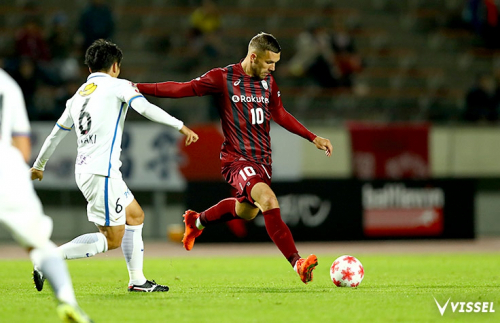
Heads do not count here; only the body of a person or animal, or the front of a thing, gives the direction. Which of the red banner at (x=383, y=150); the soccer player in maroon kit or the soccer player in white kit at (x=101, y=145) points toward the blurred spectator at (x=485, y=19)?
the soccer player in white kit

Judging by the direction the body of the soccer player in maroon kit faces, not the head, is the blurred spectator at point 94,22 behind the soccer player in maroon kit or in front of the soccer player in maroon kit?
behind

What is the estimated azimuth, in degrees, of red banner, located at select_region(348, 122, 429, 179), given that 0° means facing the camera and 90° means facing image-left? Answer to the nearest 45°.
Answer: approximately 0°

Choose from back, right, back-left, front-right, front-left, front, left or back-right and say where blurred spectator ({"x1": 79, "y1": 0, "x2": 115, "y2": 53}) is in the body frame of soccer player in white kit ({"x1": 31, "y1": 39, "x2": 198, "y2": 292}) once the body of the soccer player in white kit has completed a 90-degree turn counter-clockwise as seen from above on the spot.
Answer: front-right

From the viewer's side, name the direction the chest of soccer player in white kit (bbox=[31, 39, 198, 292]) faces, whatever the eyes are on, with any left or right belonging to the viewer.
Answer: facing away from the viewer and to the right of the viewer

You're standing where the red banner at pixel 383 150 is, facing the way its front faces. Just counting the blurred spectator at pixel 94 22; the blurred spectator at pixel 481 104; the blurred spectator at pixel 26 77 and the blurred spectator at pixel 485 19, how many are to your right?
2

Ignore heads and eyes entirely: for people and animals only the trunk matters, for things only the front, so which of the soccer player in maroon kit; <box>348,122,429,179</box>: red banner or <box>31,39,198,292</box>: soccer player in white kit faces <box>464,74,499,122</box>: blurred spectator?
the soccer player in white kit

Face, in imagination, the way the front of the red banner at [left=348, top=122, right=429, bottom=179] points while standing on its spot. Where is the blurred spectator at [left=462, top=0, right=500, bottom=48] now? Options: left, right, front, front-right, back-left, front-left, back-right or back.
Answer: back-left

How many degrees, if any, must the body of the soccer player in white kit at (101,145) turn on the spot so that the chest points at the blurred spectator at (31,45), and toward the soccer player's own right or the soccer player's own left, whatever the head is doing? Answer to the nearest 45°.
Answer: approximately 45° to the soccer player's own left

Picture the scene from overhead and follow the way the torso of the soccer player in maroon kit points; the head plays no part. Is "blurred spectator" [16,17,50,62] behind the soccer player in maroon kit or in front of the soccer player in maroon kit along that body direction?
behind

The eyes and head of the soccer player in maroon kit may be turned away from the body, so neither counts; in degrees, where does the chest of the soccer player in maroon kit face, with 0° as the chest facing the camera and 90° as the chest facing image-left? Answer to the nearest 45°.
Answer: approximately 315°

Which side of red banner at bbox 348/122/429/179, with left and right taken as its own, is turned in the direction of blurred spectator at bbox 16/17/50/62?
right

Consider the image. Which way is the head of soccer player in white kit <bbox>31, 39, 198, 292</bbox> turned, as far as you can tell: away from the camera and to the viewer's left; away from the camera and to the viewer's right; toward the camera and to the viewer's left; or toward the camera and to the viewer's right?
away from the camera and to the viewer's right

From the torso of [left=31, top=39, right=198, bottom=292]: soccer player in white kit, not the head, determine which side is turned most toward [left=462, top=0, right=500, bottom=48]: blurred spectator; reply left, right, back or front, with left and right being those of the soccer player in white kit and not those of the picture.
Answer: front

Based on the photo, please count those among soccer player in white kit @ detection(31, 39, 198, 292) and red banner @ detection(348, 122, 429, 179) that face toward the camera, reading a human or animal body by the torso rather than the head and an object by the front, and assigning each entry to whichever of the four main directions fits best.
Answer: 1
